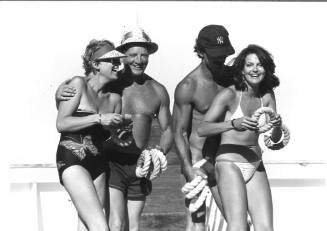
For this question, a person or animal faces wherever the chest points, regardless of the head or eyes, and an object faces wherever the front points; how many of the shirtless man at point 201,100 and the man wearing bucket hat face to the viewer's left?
0

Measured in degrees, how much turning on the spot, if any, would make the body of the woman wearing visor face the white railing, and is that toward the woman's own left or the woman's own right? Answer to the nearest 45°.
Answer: approximately 135° to the woman's own left

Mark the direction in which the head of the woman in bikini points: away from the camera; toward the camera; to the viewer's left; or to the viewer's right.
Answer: toward the camera

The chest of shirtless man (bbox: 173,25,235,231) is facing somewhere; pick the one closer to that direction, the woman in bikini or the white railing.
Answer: the woman in bikini

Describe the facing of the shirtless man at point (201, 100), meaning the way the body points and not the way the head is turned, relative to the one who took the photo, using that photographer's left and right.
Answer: facing the viewer and to the right of the viewer

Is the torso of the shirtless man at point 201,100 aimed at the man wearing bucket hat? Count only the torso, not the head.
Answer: no

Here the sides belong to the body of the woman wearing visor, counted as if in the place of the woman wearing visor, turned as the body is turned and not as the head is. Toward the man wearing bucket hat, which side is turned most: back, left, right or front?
left

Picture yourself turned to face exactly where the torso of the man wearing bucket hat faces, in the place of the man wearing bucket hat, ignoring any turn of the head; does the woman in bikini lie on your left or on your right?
on your left

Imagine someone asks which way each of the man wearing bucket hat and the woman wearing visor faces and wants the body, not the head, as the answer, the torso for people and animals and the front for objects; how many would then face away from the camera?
0

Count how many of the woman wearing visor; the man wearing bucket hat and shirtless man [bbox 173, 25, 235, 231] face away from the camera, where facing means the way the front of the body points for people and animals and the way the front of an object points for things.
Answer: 0

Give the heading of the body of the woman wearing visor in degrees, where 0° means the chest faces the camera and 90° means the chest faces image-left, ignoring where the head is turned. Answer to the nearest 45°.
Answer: approximately 315°

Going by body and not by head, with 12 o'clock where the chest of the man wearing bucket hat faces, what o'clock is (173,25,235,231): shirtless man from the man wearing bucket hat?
The shirtless man is roughly at 9 o'clock from the man wearing bucket hat.

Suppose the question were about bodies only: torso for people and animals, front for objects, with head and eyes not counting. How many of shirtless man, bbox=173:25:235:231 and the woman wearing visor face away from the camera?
0
